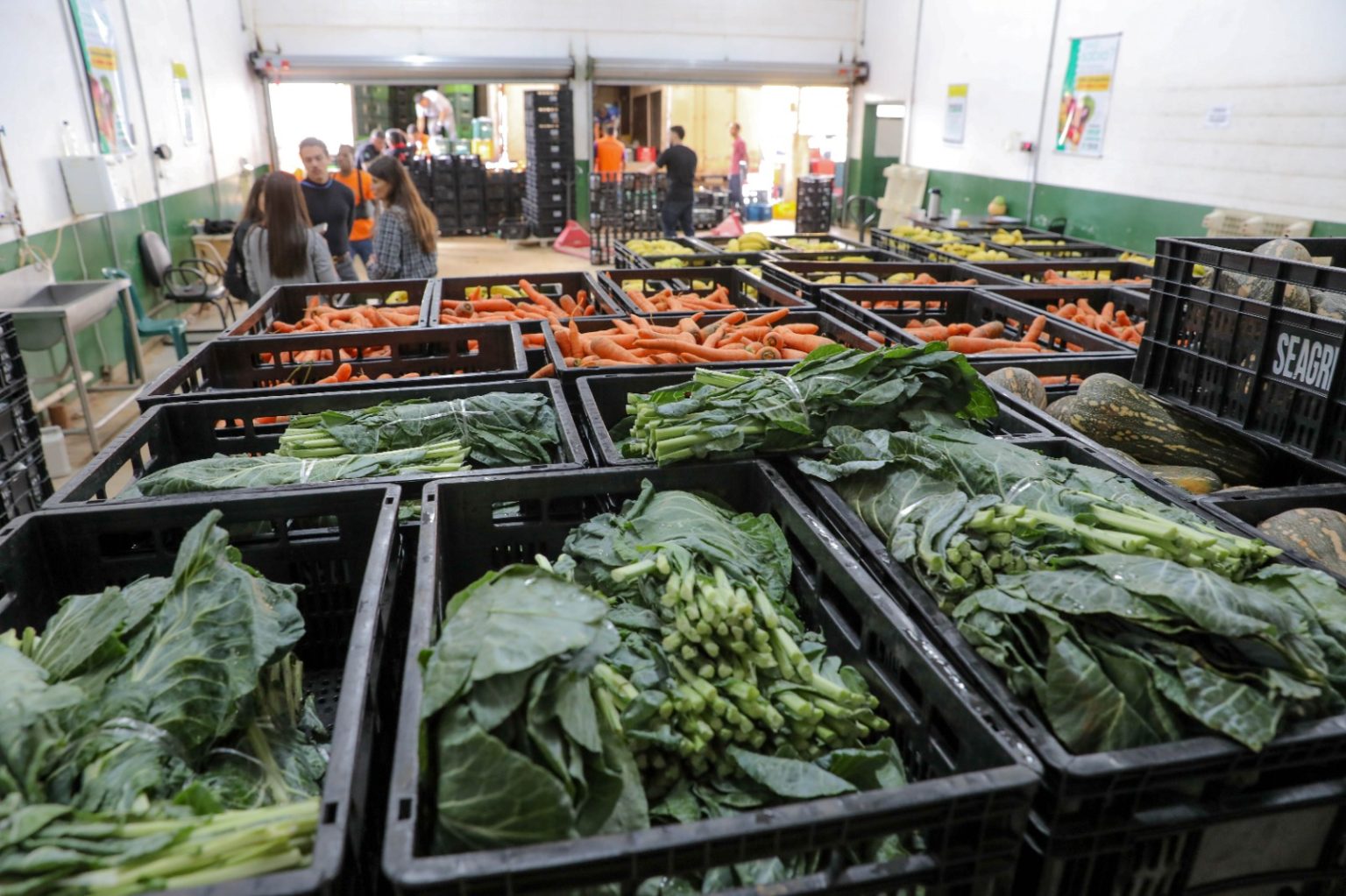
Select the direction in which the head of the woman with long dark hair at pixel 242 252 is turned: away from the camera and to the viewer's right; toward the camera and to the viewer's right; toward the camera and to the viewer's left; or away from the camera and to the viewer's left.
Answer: away from the camera and to the viewer's right

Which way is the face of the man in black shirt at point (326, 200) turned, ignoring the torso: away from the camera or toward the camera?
toward the camera

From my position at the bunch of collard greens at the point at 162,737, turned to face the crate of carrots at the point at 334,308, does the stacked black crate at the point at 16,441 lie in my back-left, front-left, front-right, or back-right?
front-left

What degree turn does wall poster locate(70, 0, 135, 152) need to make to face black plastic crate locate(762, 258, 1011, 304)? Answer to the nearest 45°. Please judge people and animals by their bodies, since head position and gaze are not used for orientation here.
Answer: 0° — it already faces it

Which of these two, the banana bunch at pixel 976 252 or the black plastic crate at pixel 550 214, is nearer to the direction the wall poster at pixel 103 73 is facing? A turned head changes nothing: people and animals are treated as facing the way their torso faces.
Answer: the banana bunch

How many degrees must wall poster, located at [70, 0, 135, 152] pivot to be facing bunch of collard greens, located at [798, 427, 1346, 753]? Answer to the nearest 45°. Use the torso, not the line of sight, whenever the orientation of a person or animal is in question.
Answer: approximately 45° to its right

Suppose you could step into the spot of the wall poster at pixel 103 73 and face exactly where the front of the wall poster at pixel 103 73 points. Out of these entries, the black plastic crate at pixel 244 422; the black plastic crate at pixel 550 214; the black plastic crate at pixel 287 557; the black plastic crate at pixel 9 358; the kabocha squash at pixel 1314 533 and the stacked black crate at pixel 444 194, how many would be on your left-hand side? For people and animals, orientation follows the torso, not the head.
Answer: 2

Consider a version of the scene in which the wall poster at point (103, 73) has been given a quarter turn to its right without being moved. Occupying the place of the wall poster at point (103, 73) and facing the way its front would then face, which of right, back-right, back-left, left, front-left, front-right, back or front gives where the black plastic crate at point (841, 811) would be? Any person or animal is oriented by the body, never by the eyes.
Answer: front-left

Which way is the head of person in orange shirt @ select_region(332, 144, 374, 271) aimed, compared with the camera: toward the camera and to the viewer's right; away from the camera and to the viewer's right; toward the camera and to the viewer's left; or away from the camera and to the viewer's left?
toward the camera and to the viewer's left

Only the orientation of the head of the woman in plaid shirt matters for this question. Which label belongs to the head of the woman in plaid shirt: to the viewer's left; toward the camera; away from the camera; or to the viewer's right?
to the viewer's left

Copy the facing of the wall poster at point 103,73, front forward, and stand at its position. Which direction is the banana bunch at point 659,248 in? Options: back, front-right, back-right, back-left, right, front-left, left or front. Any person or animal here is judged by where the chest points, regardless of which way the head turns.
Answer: front

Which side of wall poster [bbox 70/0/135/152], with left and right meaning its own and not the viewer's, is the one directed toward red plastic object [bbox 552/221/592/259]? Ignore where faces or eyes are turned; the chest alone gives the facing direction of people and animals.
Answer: left

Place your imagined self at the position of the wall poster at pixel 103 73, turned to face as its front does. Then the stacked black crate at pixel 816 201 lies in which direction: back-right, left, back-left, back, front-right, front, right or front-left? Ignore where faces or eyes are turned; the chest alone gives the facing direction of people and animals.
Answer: front-left

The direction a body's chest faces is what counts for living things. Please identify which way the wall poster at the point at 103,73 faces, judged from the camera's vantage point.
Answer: facing the viewer and to the right of the viewer

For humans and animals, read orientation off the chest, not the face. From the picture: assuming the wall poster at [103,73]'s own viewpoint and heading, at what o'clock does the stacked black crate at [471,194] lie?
The stacked black crate is roughly at 9 o'clock from the wall poster.

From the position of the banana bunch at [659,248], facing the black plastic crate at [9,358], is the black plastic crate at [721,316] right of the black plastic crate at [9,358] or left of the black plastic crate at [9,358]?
left

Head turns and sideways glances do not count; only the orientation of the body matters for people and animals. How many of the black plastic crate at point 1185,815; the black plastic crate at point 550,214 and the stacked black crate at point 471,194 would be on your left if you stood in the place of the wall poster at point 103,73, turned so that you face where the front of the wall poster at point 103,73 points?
2

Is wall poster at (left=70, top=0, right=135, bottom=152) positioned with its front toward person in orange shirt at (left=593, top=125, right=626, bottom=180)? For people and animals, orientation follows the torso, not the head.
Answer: no
